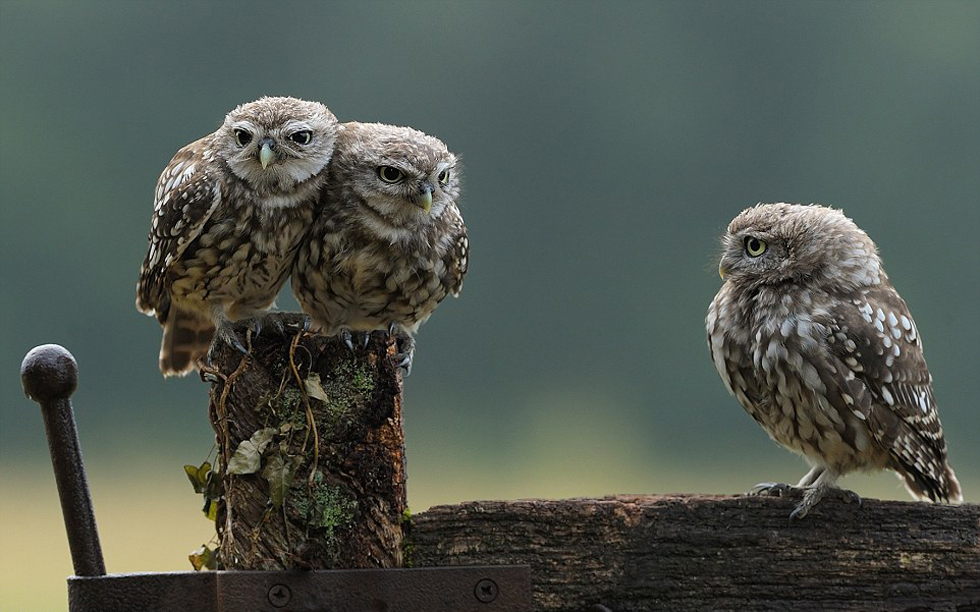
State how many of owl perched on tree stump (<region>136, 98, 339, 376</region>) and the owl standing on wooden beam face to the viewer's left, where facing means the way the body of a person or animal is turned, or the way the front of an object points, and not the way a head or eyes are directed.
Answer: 1

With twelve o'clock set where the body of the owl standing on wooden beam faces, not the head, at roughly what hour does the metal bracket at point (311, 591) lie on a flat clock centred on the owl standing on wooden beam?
The metal bracket is roughly at 12 o'clock from the owl standing on wooden beam.

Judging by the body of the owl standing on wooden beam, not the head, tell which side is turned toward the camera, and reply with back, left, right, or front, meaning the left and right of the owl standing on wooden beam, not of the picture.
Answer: left

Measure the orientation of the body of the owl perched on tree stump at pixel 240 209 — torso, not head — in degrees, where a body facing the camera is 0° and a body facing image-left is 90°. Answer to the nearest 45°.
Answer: approximately 315°

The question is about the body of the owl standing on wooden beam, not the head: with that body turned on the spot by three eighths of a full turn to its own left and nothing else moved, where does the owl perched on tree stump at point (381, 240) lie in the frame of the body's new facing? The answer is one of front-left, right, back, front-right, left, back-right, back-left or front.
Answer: right

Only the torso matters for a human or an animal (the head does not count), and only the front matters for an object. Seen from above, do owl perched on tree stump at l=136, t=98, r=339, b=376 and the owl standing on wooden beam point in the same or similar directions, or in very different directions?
very different directions
